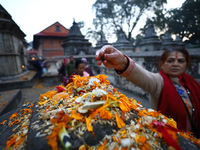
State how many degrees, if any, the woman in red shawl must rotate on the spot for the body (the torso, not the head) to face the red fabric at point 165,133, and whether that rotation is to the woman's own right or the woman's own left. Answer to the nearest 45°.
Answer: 0° — they already face it

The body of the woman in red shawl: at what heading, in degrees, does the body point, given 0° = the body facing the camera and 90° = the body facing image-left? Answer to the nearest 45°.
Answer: approximately 0°
